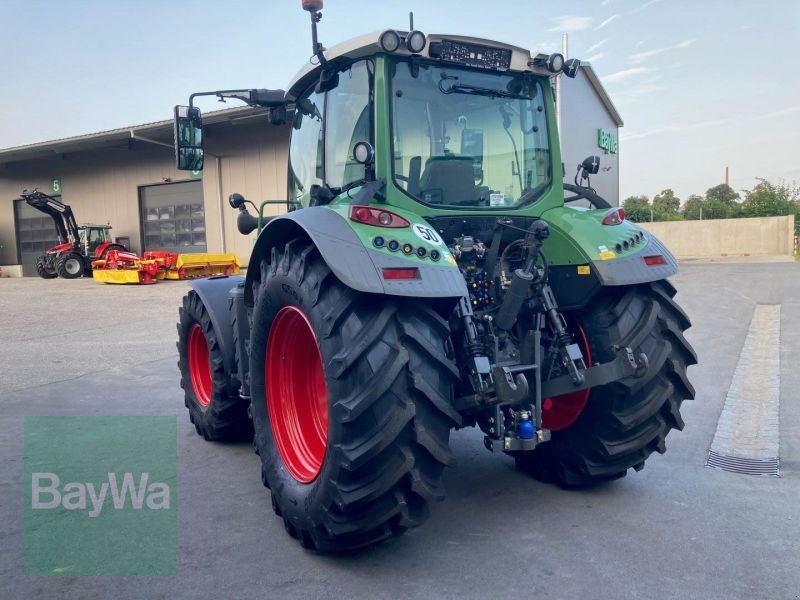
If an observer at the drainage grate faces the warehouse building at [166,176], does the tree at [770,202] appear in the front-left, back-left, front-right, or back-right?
front-right

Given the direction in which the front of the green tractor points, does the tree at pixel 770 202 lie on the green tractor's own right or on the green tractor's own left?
on the green tractor's own right

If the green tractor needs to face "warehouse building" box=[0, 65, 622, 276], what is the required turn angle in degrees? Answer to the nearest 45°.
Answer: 0° — it already faces it

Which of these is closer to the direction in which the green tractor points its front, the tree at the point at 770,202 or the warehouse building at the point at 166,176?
the warehouse building

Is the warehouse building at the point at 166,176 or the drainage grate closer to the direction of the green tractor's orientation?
the warehouse building

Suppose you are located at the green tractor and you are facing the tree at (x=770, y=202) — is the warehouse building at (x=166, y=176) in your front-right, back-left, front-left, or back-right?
front-left

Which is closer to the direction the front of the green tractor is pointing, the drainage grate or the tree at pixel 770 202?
the tree

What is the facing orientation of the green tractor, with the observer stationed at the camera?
facing away from the viewer and to the left of the viewer

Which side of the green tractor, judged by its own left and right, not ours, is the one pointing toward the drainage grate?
right
